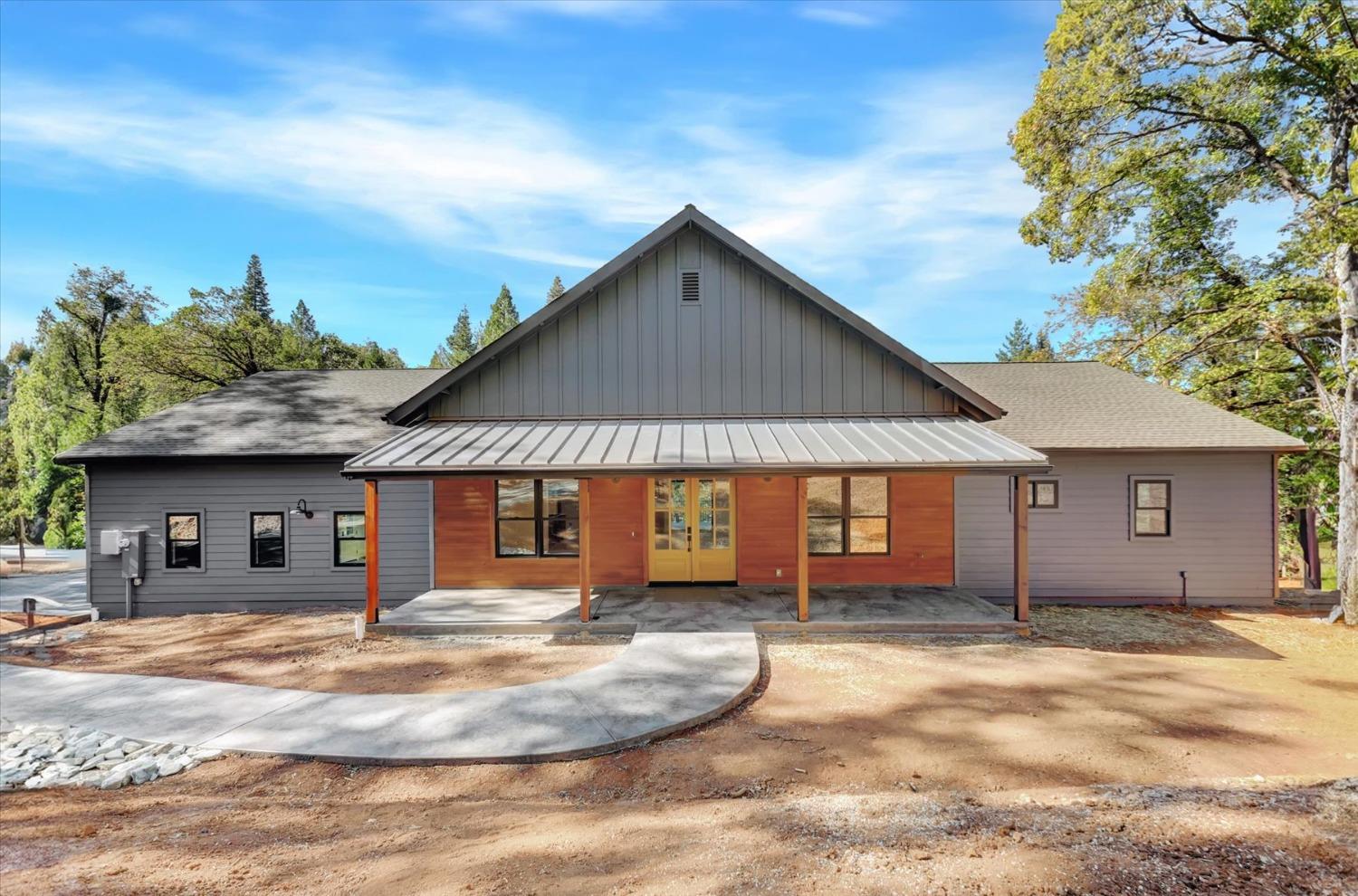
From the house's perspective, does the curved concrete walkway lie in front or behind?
in front

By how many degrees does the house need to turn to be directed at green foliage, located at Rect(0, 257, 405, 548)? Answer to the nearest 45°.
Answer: approximately 135° to its right

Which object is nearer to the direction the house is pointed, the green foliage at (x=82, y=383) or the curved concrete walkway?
the curved concrete walkway

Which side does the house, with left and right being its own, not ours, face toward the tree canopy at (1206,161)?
left

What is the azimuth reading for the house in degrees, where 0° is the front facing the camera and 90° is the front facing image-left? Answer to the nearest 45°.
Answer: approximately 0°

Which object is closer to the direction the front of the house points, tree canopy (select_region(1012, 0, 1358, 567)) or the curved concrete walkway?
the curved concrete walkway
